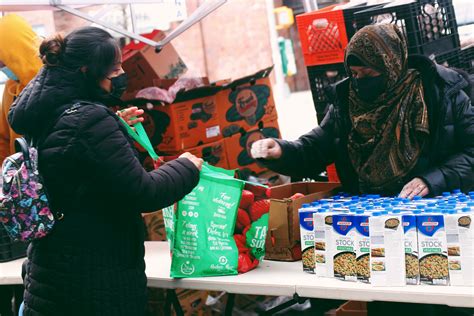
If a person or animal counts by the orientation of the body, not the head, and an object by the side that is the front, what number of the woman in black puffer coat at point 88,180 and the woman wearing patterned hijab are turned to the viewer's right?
1

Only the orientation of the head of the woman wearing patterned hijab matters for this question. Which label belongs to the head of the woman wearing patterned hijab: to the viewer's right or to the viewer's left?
to the viewer's left

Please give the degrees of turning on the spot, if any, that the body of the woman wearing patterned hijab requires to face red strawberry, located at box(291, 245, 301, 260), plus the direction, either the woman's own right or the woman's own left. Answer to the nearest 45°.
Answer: approximately 45° to the woman's own right

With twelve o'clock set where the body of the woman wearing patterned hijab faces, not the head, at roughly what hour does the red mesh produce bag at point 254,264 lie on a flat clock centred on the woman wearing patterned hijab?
The red mesh produce bag is roughly at 1 o'clock from the woman wearing patterned hijab.

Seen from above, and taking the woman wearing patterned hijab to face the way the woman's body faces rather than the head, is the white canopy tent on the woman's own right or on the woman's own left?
on the woman's own right

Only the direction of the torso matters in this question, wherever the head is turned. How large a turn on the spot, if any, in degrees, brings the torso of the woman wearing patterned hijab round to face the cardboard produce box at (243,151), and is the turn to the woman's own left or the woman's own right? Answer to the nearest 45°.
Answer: approximately 90° to the woman's own right

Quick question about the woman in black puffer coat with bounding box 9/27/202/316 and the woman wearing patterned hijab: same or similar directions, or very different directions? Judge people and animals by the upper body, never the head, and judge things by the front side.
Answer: very different directions

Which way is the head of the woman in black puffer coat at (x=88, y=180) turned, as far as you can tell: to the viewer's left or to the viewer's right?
to the viewer's right

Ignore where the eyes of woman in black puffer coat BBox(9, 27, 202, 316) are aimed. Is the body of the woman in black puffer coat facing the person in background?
no

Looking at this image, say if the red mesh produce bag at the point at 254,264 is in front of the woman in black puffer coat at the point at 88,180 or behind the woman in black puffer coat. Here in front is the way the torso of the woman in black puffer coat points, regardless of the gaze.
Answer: in front

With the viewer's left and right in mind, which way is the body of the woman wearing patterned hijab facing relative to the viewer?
facing the viewer and to the left of the viewer

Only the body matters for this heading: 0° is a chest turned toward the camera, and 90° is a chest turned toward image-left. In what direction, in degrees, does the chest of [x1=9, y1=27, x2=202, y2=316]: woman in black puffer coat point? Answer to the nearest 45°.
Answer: approximately 270°
